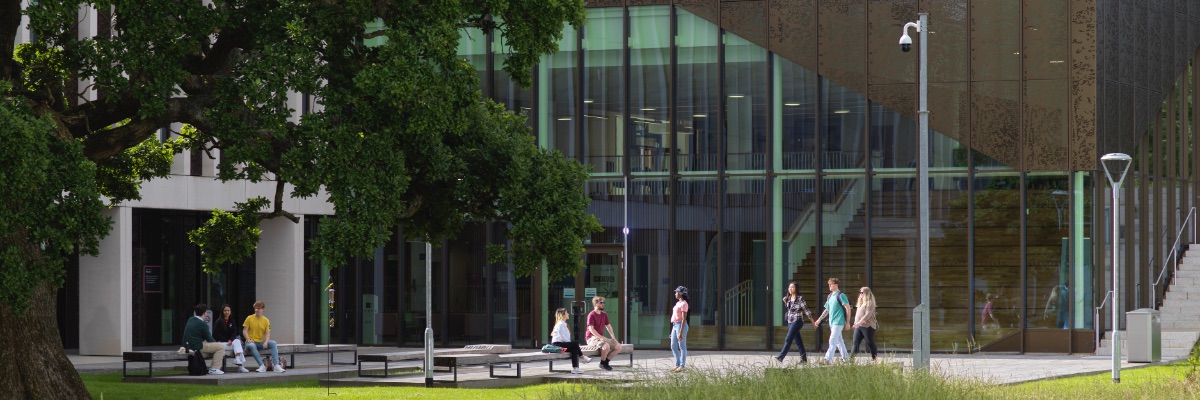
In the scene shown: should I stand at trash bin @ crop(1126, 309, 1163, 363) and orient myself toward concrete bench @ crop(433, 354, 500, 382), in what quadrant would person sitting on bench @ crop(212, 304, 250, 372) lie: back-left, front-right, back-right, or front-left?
front-right

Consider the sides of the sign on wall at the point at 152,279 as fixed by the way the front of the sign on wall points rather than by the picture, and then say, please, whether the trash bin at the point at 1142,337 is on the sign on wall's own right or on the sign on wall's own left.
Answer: on the sign on wall's own left

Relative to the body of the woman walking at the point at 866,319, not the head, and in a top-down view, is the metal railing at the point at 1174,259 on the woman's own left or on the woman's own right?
on the woman's own right

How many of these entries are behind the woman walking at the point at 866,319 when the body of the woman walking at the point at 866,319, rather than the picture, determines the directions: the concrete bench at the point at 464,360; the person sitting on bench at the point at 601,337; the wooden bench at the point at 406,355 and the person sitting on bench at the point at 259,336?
0

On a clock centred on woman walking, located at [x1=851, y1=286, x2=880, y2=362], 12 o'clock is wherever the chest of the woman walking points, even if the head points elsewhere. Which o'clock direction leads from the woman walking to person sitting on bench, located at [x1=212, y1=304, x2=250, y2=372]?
The person sitting on bench is roughly at 12 o'clock from the woman walking.

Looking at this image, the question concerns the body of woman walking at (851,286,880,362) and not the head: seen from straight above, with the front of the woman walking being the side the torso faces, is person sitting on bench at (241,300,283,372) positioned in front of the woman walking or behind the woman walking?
in front

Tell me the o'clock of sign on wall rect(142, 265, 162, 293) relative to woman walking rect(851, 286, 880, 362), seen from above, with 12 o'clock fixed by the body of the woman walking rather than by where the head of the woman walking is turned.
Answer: The sign on wall is roughly at 1 o'clock from the woman walking.

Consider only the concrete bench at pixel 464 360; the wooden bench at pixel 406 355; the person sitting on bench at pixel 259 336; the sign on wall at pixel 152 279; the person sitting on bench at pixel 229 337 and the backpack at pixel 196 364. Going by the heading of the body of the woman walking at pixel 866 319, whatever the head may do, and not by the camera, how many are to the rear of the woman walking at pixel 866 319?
0

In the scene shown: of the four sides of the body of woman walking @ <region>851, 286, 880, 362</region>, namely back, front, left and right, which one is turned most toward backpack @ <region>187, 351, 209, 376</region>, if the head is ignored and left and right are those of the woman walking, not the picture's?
front

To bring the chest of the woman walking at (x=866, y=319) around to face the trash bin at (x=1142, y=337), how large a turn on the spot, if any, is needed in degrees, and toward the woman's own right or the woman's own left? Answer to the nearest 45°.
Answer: approximately 135° to the woman's own right

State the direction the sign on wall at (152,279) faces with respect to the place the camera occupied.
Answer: facing the viewer

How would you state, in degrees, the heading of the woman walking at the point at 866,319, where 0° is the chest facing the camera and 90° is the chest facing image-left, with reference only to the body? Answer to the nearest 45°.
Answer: approximately 90°

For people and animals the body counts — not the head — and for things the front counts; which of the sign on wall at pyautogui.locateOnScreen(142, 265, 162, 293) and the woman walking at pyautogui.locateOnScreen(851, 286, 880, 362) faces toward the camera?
the sign on wall

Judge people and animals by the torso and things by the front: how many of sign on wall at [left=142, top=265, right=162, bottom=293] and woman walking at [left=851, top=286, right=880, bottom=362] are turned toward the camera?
1
